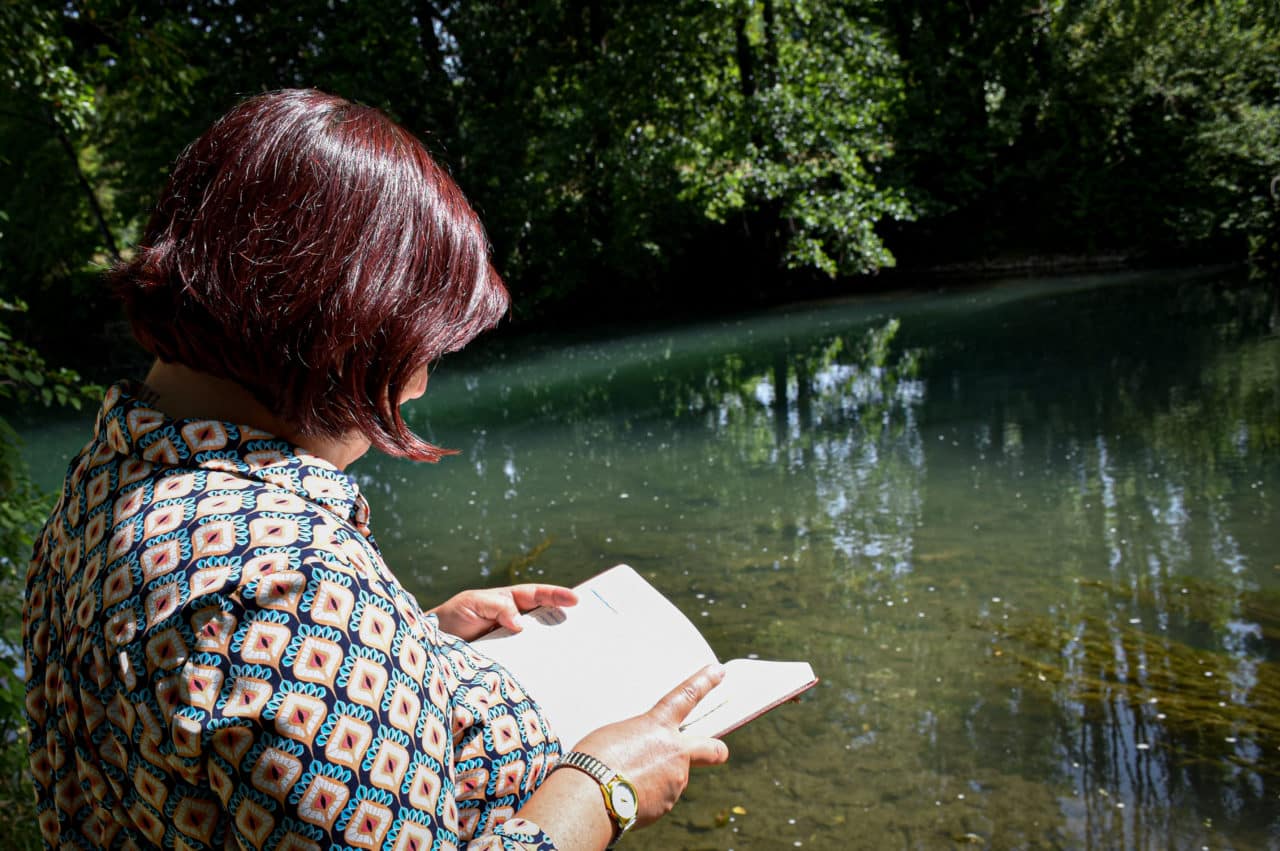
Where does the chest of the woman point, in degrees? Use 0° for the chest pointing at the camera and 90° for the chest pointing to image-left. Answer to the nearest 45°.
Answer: approximately 225°

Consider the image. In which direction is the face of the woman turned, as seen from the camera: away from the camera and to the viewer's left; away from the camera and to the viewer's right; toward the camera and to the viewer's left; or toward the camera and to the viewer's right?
away from the camera and to the viewer's right
